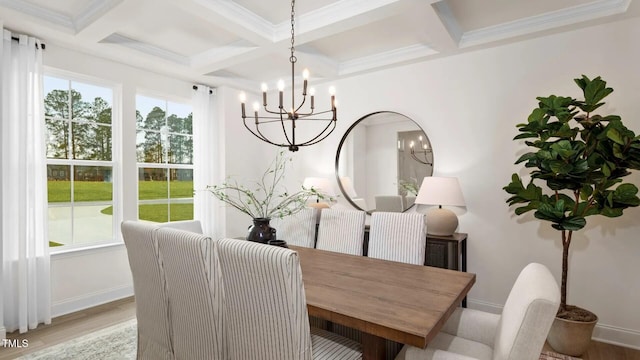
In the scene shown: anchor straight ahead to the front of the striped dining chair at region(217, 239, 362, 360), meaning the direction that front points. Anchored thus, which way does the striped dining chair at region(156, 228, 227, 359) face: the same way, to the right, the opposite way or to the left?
the same way

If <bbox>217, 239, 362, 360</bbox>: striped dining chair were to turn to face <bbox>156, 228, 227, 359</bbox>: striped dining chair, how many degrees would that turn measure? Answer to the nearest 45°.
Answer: approximately 90° to its left

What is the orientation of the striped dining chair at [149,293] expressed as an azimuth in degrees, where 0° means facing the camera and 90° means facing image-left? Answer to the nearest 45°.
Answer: approximately 225°

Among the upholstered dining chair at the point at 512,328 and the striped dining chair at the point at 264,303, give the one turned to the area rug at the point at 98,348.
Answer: the upholstered dining chair

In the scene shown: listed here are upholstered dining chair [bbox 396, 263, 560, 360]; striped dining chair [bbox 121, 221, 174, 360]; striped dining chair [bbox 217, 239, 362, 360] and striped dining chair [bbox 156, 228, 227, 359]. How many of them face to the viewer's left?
1

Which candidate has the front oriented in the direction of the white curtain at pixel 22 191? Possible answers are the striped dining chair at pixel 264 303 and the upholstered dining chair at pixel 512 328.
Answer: the upholstered dining chair

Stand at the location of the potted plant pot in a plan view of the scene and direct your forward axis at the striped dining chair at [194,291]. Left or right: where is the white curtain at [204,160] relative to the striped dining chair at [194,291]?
right

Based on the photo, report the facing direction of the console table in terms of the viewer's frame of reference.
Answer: facing the viewer and to the left of the viewer

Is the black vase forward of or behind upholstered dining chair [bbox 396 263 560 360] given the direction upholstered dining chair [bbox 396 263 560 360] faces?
forward

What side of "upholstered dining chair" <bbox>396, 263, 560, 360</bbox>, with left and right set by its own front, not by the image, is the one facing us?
left

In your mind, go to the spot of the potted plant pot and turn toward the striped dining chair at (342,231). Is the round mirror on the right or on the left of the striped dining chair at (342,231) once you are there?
right

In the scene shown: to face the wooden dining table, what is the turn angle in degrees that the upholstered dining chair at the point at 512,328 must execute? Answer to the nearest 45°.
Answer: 0° — it already faces it

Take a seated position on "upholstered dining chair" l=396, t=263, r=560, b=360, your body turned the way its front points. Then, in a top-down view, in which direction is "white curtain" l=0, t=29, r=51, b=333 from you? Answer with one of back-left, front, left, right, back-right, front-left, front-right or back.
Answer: front

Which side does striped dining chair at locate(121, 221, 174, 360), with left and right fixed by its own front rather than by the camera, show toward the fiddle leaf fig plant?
right

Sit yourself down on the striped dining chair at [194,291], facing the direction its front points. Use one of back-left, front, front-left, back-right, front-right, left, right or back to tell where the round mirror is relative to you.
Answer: front

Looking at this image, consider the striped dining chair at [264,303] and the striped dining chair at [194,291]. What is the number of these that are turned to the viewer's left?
0

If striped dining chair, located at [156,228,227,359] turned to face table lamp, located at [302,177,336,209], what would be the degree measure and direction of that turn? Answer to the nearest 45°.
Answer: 0° — it already faces it

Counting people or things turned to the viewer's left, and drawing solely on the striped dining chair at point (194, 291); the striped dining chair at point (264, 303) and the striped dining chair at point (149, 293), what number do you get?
0

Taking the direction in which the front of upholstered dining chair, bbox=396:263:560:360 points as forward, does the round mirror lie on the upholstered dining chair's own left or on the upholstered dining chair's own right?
on the upholstered dining chair's own right

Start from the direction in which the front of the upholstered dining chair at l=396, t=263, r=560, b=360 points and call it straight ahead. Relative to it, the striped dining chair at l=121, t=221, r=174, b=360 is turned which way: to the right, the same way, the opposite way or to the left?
to the right

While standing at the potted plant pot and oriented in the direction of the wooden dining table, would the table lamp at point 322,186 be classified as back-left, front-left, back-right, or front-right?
front-right

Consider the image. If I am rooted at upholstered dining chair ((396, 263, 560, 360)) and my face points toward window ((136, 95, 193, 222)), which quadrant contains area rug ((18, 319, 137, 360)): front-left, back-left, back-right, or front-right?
front-left

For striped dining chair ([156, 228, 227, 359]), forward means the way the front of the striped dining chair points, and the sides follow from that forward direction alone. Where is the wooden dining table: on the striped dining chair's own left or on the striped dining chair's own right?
on the striped dining chair's own right

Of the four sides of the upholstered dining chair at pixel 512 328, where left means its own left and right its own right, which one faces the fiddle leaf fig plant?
right

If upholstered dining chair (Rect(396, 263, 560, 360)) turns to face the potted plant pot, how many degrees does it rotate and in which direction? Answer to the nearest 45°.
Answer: approximately 90° to its right

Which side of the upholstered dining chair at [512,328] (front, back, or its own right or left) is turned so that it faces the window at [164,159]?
front
